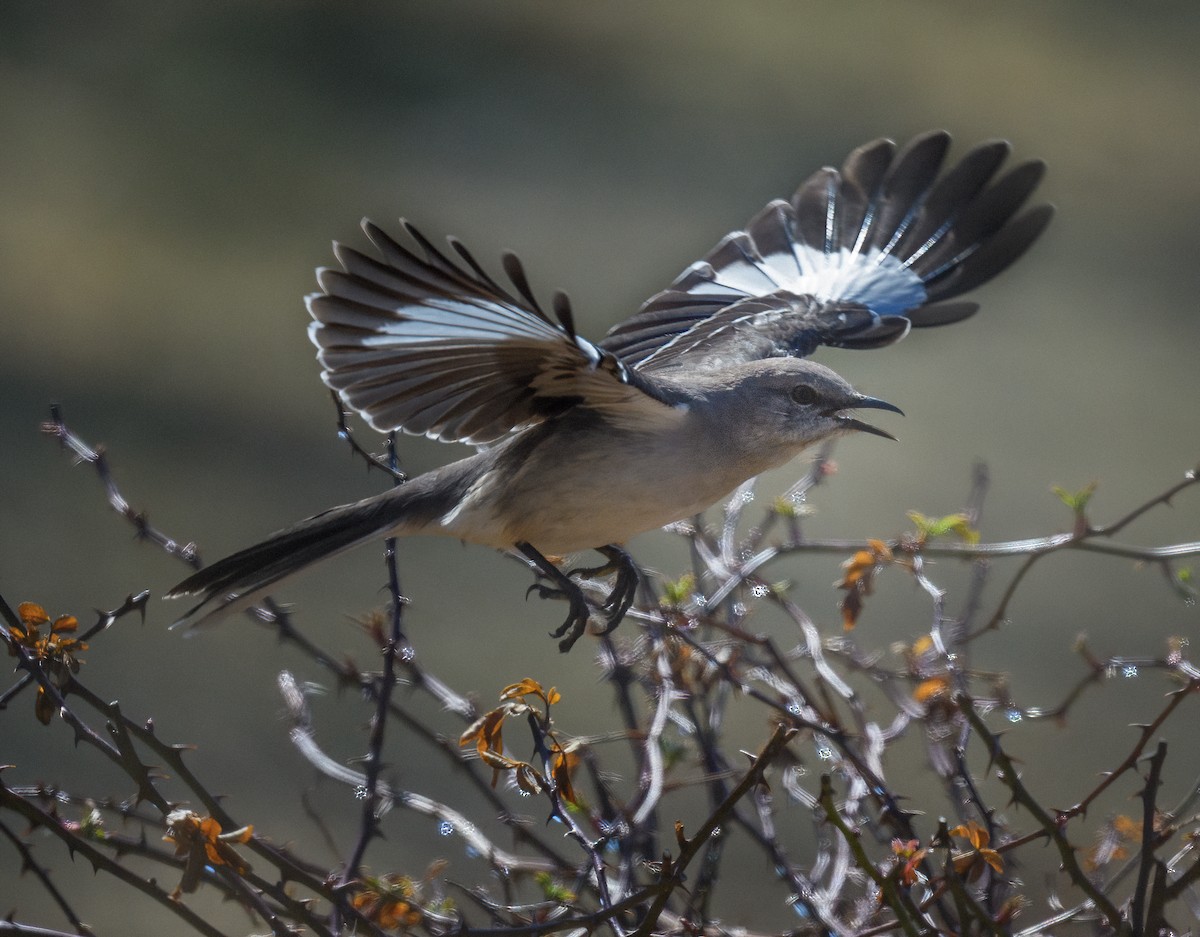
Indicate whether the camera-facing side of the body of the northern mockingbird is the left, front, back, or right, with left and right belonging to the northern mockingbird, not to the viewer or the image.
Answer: right
